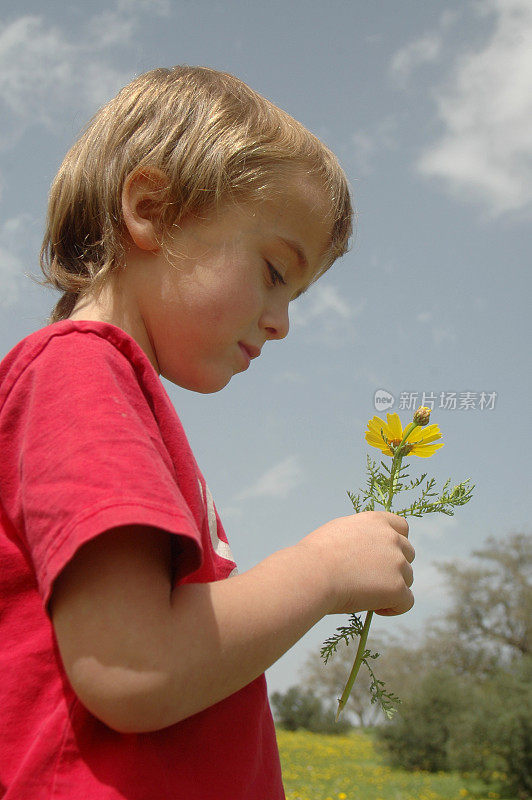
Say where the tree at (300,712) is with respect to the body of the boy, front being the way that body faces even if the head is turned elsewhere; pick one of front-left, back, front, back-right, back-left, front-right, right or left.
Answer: left

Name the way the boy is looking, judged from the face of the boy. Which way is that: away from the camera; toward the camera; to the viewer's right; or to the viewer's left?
to the viewer's right

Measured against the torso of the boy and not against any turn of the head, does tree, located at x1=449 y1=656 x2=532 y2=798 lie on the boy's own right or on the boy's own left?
on the boy's own left

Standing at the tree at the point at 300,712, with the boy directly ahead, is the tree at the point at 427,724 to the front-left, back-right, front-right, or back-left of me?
front-left

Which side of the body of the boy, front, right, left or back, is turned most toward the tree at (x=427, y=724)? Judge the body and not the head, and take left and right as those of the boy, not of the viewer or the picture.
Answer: left

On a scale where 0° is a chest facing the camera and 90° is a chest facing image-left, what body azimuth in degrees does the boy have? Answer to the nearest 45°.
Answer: approximately 270°
